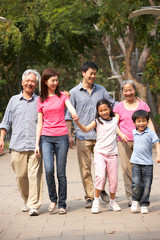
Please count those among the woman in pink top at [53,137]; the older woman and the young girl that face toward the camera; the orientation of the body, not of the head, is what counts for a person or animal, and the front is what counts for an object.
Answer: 3

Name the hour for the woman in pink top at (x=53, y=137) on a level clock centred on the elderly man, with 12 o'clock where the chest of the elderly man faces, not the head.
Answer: The woman in pink top is roughly at 10 o'clock from the elderly man.

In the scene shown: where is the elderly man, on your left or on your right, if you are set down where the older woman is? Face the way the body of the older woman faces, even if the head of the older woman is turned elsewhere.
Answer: on your right

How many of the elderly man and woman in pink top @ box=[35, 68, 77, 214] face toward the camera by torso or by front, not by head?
2

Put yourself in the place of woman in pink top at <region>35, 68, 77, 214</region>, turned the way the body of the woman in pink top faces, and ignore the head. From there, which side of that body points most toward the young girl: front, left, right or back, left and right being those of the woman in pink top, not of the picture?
left

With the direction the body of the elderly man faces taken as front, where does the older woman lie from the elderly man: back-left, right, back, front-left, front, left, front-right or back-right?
left

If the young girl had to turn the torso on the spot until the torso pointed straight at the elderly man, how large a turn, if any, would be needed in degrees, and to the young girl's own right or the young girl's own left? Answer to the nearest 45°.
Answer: approximately 90° to the young girl's own right

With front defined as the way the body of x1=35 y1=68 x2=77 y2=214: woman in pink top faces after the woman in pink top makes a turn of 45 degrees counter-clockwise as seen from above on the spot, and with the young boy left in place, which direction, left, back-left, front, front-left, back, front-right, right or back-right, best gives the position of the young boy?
front-left

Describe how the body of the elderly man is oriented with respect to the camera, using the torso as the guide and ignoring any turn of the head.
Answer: toward the camera

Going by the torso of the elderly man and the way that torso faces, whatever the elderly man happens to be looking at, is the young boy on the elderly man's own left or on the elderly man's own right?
on the elderly man's own left
